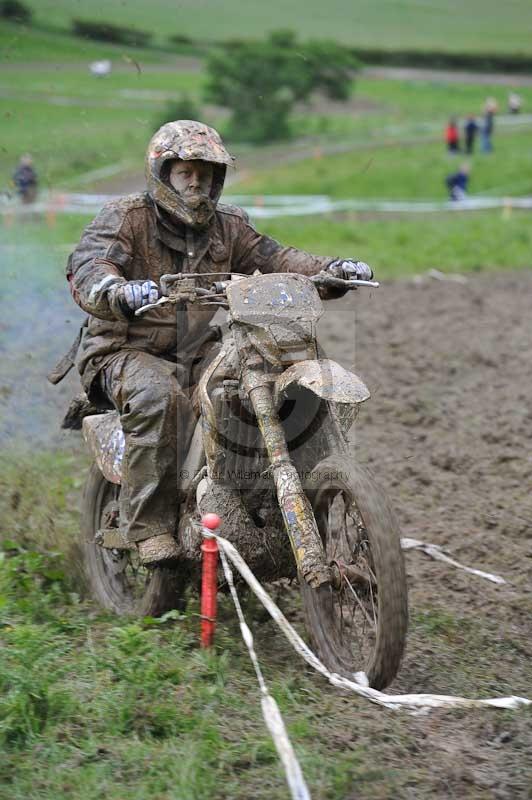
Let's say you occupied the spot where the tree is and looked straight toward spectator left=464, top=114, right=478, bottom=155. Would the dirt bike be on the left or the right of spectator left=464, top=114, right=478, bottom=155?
right

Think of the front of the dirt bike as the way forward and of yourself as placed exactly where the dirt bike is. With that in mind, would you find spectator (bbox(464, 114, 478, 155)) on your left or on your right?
on your left

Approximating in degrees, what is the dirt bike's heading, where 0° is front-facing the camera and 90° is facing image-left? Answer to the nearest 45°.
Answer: approximately 315°

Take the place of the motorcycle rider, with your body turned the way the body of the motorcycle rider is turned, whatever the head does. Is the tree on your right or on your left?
on your left

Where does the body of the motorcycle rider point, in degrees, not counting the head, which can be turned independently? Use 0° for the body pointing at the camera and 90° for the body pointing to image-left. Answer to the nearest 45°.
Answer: approximately 315°

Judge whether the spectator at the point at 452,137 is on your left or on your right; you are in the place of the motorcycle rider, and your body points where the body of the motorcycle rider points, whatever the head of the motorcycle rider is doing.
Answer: on your left

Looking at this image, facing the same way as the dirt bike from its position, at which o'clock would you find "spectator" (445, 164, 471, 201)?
The spectator is roughly at 8 o'clock from the dirt bike.

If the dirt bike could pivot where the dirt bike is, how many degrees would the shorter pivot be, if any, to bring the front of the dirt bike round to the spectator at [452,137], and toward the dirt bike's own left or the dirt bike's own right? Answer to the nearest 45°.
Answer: approximately 135° to the dirt bike's own left

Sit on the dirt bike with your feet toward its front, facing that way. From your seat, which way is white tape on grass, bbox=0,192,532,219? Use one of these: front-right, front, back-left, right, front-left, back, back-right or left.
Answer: back-left

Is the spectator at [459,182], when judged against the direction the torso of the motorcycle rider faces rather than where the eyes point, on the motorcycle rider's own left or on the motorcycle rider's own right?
on the motorcycle rider's own left
